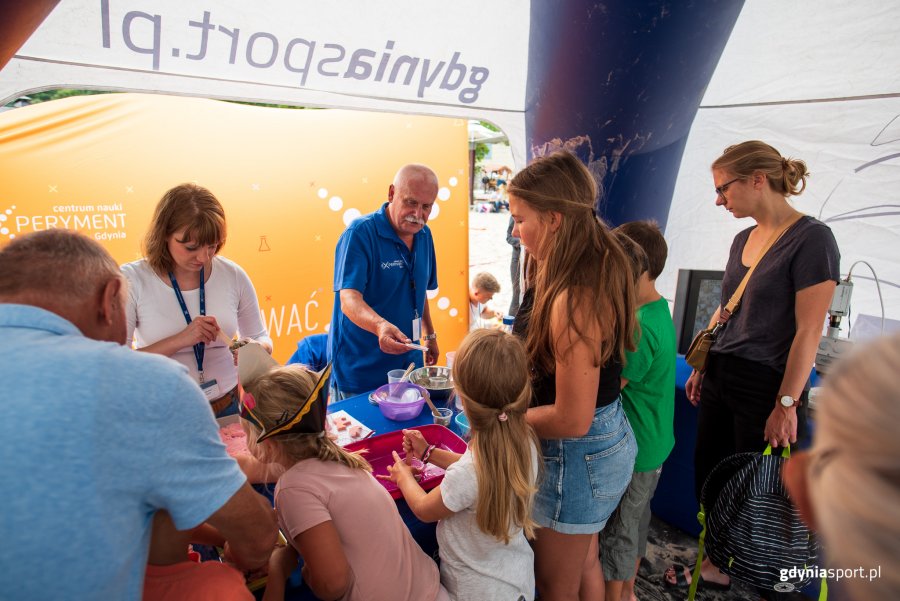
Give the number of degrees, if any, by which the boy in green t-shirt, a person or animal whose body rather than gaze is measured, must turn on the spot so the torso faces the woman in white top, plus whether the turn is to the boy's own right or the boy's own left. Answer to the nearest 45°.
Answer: approximately 45° to the boy's own left

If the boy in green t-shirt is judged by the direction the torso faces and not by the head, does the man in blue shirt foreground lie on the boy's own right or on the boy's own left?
on the boy's own left

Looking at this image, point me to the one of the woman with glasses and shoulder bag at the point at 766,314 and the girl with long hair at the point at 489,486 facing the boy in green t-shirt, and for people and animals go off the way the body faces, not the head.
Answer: the woman with glasses and shoulder bag

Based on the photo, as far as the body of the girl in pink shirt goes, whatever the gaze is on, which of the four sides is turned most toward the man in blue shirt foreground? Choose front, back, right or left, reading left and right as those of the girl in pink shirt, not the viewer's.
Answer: left

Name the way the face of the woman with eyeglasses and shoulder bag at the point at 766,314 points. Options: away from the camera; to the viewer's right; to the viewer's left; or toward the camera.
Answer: to the viewer's left

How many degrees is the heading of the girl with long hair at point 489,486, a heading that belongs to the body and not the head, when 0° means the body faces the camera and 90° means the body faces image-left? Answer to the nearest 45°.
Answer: approximately 135°

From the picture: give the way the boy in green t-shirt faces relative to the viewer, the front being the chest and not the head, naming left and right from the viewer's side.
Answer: facing away from the viewer and to the left of the viewer

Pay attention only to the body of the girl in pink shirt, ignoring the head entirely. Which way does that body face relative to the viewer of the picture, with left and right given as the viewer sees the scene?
facing away from the viewer and to the left of the viewer

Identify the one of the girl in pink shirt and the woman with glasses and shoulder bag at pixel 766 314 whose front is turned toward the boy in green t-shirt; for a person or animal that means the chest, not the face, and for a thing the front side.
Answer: the woman with glasses and shoulder bag

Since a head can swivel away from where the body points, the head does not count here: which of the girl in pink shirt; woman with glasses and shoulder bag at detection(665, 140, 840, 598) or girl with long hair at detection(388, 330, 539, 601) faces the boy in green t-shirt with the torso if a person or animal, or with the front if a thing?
the woman with glasses and shoulder bag

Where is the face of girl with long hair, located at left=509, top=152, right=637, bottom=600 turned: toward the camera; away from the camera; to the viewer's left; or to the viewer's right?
to the viewer's left

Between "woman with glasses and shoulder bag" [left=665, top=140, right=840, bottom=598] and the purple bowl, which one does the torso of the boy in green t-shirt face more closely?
the purple bowl
